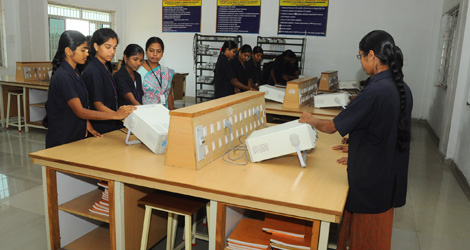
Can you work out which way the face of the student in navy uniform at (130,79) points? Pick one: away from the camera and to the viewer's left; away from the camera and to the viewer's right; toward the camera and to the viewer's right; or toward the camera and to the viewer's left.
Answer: toward the camera and to the viewer's right

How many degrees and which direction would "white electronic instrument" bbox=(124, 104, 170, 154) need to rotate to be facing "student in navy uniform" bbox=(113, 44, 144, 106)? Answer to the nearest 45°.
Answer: approximately 45° to its right
